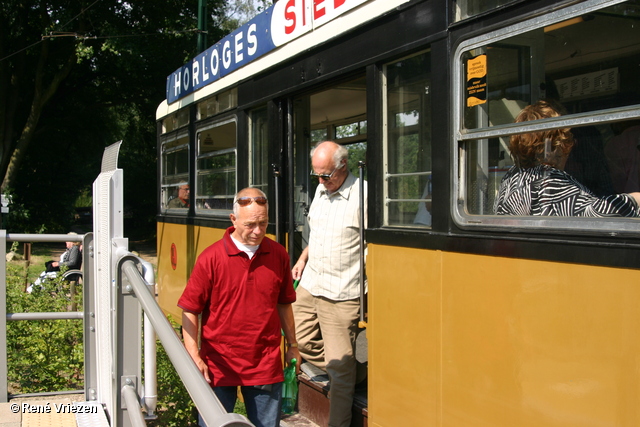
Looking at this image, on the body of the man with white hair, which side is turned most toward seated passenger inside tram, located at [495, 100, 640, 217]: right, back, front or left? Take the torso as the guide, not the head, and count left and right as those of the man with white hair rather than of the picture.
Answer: left

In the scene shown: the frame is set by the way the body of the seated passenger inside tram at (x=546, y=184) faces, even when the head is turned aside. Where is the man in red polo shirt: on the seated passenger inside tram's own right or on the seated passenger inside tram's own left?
on the seated passenger inside tram's own left

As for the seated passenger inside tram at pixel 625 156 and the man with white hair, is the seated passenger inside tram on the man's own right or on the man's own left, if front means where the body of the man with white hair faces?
on the man's own left

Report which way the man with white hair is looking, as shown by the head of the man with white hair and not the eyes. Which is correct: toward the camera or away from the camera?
toward the camera

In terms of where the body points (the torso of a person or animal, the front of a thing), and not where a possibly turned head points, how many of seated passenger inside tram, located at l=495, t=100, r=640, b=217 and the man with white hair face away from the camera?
1

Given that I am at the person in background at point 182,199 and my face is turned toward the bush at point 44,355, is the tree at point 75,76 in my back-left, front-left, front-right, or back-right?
back-right

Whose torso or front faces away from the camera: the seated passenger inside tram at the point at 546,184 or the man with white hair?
the seated passenger inside tram

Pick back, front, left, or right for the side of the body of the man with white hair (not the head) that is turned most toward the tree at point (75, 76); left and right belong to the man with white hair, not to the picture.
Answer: right

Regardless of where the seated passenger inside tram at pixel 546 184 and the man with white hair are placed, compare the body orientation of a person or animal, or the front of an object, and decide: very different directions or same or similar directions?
very different directions

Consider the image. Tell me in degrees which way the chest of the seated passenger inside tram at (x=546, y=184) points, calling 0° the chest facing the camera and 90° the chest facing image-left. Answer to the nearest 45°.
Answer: approximately 180°

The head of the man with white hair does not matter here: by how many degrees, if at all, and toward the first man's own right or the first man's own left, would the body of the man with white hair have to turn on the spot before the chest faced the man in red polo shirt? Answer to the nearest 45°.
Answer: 0° — they already face them
